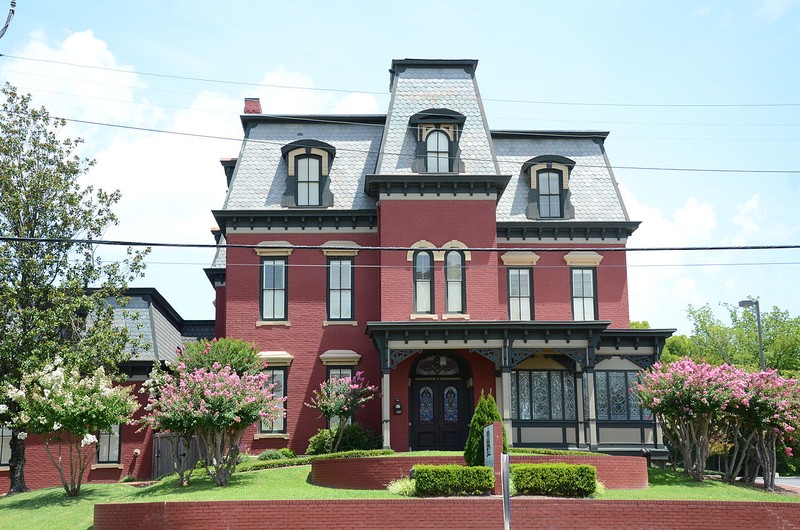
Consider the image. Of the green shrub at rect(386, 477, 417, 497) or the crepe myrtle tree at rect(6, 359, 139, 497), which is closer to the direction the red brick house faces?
the green shrub

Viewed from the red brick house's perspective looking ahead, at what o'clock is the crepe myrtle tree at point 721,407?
The crepe myrtle tree is roughly at 10 o'clock from the red brick house.

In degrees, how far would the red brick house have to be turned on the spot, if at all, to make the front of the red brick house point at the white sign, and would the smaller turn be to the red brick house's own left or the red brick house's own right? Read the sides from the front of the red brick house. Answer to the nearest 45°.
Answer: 0° — it already faces it

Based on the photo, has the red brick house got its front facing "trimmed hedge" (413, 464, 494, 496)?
yes

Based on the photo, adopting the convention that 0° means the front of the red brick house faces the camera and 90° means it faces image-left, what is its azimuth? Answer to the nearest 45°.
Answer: approximately 0°

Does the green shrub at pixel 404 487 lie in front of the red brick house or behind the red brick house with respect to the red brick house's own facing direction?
in front

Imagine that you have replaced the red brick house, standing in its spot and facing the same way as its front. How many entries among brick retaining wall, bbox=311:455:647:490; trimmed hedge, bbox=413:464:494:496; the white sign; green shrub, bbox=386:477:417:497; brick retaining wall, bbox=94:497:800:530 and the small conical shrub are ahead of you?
6

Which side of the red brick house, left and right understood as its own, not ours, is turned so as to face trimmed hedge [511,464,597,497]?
front

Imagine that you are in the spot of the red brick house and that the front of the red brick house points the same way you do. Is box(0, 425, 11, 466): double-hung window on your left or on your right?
on your right

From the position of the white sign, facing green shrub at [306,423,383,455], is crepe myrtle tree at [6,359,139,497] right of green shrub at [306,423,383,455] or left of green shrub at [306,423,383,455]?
left

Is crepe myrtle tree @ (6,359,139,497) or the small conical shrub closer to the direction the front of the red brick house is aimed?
the small conical shrub

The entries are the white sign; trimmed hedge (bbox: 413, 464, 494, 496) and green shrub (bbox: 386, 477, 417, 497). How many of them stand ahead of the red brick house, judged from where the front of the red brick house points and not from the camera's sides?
3

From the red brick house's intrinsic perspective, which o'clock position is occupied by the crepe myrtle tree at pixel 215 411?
The crepe myrtle tree is roughly at 1 o'clock from the red brick house.

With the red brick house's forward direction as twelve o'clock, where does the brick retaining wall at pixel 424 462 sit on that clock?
The brick retaining wall is roughly at 12 o'clock from the red brick house.

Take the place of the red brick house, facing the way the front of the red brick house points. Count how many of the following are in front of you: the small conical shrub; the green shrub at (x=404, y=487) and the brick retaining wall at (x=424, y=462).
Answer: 3
